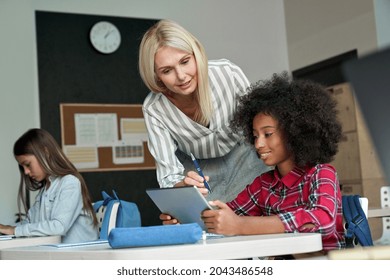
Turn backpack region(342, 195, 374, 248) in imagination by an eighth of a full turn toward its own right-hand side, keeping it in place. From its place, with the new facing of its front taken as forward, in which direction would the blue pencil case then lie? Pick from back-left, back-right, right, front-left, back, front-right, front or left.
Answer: right

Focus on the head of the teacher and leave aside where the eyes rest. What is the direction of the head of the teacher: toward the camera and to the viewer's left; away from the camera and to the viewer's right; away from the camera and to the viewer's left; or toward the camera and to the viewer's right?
toward the camera and to the viewer's right

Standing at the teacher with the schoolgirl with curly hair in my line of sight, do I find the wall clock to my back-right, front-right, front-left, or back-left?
back-left

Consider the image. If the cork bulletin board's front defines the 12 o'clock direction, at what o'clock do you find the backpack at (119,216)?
The backpack is roughly at 12 o'clock from the cork bulletin board.

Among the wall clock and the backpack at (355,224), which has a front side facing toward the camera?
the wall clock

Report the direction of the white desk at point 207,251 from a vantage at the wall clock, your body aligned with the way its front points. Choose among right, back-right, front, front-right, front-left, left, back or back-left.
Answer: front

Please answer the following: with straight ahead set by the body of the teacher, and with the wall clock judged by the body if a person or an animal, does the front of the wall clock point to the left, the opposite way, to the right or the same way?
the same way

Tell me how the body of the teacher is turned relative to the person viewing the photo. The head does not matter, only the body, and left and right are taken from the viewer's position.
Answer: facing the viewer

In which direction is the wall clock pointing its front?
toward the camera

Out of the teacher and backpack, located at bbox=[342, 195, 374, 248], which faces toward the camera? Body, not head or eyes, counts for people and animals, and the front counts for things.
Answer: the teacher

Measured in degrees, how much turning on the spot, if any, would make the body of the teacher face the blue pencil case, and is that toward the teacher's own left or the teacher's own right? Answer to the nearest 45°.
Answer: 0° — they already face it

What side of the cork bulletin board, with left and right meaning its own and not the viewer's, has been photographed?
front

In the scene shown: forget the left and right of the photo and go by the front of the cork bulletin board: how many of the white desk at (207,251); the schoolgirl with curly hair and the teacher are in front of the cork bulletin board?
3

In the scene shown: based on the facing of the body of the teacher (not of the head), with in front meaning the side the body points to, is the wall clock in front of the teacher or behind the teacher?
behind
